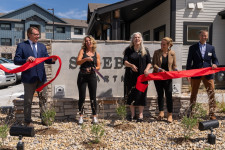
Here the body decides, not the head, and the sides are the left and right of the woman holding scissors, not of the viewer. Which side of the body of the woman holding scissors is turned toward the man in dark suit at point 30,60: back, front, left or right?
right

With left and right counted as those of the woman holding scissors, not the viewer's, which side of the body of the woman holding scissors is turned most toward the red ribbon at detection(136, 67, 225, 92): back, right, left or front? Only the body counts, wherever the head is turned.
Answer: left

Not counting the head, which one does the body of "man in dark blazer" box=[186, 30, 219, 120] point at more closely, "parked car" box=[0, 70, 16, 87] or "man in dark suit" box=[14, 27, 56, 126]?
the man in dark suit

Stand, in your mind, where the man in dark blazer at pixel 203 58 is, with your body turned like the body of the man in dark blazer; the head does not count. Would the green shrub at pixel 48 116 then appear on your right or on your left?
on your right

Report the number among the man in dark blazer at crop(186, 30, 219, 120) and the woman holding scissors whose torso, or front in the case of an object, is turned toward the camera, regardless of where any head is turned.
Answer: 2
